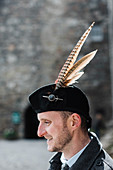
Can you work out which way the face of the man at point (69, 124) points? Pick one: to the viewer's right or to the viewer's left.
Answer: to the viewer's left

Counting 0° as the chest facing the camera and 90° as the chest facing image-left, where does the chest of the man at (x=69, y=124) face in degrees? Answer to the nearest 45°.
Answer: approximately 90°
